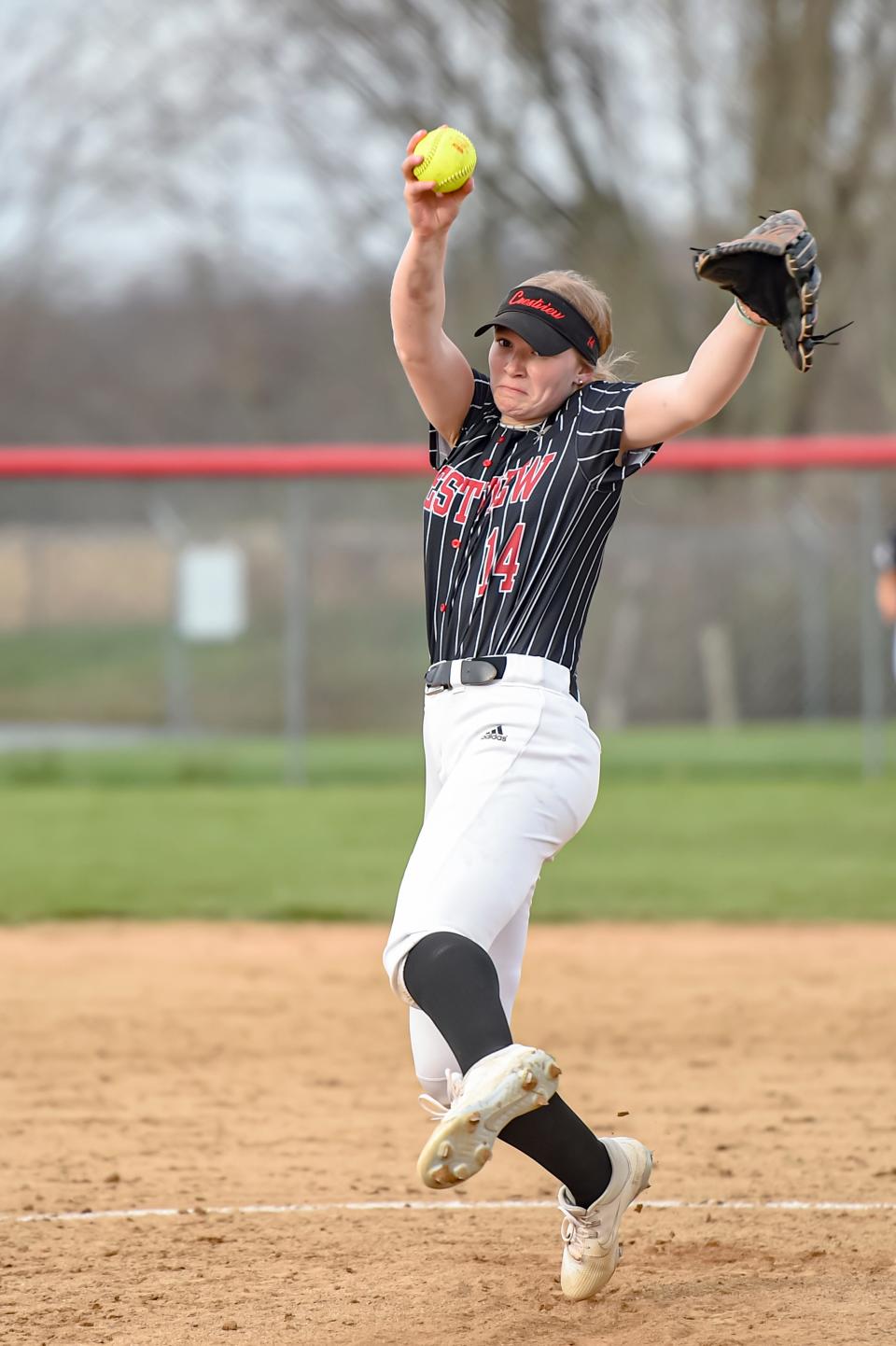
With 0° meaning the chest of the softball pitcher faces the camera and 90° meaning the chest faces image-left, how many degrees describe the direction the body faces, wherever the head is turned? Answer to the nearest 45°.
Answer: approximately 45°

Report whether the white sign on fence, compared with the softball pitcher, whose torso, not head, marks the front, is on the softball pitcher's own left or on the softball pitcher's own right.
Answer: on the softball pitcher's own right

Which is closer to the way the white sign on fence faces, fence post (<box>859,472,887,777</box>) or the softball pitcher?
the softball pitcher

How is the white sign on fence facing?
toward the camera

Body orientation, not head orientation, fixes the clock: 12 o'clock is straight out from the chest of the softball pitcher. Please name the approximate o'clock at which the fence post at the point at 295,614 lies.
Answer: The fence post is roughly at 4 o'clock from the softball pitcher.

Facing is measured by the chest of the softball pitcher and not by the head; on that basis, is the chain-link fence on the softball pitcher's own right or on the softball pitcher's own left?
on the softball pitcher's own right

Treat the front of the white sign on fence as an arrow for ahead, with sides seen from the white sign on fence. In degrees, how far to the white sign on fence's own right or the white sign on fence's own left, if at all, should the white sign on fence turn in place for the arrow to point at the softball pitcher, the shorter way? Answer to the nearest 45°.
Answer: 0° — it already faces them

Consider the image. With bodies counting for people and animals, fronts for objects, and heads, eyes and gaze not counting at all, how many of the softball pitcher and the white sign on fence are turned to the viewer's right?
0
